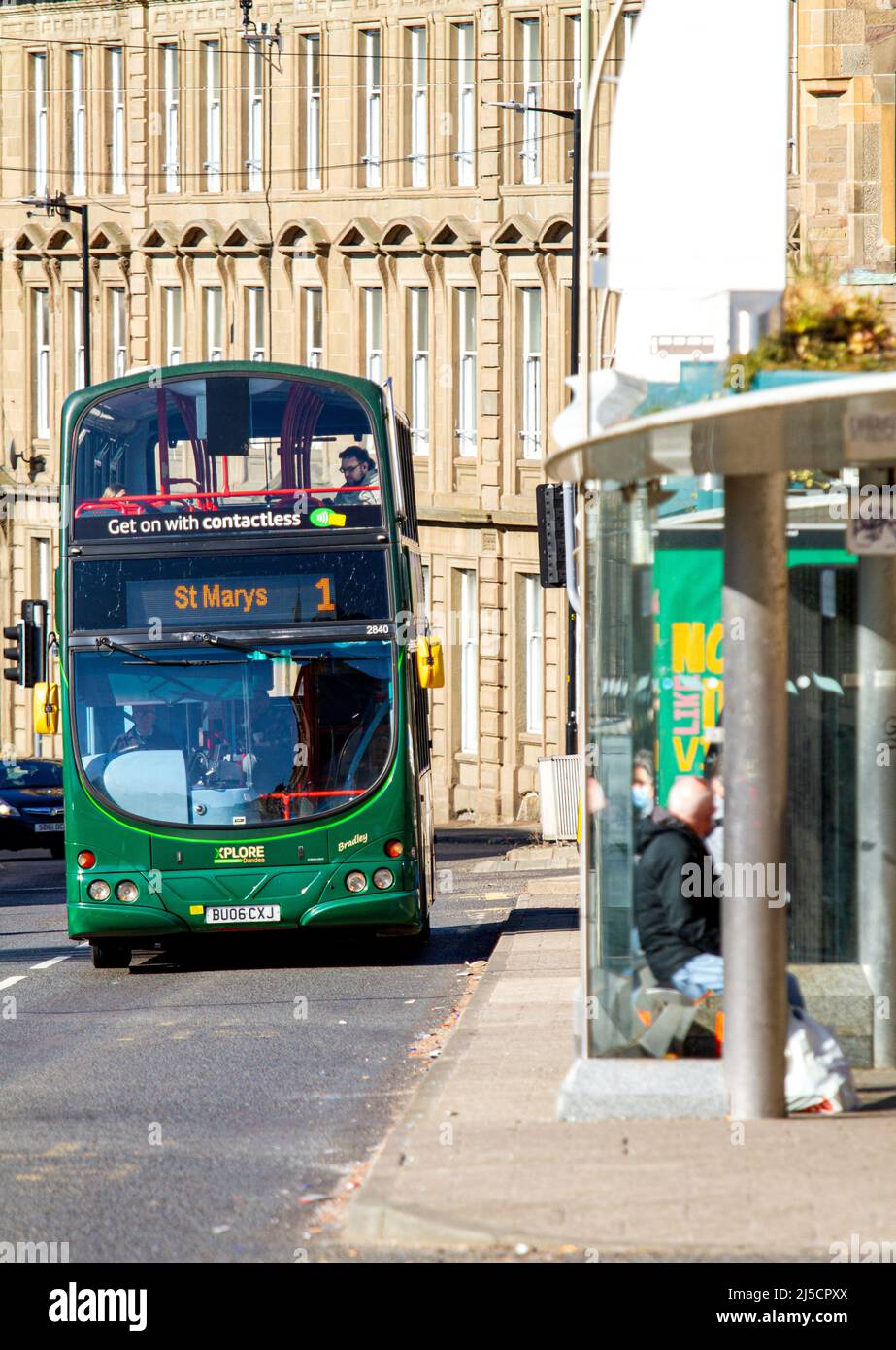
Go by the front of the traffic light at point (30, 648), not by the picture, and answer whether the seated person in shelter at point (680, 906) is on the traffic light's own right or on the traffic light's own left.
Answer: on the traffic light's own left

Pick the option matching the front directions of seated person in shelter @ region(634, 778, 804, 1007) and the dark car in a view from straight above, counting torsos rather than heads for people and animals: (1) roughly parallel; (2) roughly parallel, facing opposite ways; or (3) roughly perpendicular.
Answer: roughly perpendicular

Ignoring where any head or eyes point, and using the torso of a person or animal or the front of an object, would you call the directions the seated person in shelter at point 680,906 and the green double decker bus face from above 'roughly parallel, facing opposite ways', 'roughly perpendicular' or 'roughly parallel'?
roughly perpendicular

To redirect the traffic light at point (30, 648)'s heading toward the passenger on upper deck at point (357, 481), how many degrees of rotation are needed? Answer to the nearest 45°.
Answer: approximately 135° to its left

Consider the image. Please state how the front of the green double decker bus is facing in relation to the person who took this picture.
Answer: facing the viewer

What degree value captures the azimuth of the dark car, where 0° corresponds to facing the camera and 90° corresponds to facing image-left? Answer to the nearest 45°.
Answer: approximately 0°

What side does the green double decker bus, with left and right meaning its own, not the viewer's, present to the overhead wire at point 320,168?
back

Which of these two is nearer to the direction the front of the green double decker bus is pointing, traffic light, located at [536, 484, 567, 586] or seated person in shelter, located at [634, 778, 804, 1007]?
the seated person in shelter

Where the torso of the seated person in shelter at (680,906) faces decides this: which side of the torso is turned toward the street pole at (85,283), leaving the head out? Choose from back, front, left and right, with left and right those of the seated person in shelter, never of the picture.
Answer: left
